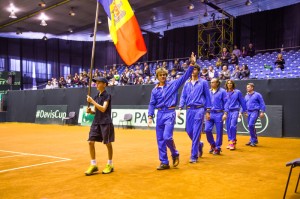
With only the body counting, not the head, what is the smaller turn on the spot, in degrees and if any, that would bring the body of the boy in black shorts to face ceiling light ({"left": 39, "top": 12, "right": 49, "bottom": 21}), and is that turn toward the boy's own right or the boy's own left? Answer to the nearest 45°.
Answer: approximately 135° to the boy's own right

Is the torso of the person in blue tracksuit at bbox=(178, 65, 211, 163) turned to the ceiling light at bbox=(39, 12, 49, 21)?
no

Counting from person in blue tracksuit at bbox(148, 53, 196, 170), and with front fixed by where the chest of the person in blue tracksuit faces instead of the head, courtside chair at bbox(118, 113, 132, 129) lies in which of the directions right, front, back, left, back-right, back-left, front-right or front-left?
back-right

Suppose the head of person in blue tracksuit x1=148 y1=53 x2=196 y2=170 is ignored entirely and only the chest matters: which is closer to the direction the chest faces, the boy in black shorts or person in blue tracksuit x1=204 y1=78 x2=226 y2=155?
the boy in black shorts

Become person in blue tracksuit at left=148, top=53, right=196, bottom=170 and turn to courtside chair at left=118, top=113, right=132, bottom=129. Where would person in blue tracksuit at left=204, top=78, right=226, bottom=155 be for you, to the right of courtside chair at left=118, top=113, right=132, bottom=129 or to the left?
right

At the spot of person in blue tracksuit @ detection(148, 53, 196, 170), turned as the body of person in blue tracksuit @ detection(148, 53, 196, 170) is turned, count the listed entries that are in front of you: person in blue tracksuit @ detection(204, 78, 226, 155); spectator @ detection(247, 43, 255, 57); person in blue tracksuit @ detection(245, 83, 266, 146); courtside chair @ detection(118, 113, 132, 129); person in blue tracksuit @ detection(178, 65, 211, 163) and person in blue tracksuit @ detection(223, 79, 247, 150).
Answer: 0

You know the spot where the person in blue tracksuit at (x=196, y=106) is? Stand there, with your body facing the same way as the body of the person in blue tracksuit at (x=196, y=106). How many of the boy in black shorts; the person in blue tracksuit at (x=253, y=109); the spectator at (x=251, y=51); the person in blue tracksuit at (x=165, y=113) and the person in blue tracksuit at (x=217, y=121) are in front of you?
2

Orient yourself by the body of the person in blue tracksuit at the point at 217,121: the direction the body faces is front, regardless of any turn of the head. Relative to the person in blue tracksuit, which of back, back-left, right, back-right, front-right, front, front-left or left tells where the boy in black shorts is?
front

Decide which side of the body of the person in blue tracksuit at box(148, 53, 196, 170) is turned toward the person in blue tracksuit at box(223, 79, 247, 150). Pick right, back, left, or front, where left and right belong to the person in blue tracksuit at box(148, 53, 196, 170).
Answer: back

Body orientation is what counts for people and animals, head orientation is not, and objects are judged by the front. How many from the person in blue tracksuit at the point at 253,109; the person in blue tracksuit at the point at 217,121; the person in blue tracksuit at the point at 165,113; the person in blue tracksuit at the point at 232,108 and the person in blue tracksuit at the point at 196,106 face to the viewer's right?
0

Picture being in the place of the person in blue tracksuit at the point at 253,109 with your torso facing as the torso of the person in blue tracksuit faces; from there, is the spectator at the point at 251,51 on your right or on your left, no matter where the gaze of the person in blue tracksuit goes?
on your right

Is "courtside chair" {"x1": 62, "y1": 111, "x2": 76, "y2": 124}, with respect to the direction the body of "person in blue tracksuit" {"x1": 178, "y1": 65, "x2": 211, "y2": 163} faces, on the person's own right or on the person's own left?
on the person's own right

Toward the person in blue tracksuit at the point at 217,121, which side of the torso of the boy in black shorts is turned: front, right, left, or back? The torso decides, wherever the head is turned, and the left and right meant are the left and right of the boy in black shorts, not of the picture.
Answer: back

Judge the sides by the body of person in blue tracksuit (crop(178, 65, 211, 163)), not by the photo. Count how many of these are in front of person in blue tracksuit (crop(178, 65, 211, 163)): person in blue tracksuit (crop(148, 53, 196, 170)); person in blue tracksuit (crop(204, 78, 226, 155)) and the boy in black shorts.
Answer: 2

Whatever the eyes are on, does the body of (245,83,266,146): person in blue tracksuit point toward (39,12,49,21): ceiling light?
no

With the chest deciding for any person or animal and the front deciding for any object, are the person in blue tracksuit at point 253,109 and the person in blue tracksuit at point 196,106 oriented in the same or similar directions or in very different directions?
same or similar directions

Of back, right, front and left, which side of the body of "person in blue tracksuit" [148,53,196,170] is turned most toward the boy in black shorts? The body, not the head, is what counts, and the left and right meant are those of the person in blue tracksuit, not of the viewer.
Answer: front

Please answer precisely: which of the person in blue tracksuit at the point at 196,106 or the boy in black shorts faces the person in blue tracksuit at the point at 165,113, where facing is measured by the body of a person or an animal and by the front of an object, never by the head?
the person in blue tracksuit at the point at 196,106

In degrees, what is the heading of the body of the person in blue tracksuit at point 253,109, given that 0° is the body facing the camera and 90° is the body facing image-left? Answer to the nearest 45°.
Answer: approximately 45°

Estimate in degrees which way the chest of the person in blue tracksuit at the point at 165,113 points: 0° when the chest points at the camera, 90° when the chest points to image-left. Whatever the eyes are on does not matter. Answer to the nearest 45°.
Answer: approximately 45°

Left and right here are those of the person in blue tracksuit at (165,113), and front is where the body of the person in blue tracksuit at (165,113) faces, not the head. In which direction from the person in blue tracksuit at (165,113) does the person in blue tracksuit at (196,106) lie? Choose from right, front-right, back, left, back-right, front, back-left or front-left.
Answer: back

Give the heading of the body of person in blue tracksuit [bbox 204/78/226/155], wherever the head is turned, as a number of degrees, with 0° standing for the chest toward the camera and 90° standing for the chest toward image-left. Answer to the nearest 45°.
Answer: approximately 45°

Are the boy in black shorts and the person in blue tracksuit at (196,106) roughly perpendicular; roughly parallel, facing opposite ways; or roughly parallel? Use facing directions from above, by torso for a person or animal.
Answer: roughly parallel

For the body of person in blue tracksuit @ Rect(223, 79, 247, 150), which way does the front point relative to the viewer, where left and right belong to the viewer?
facing the viewer and to the left of the viewer
